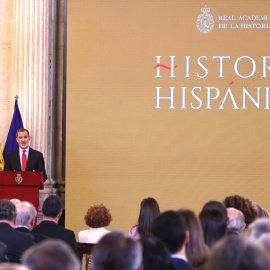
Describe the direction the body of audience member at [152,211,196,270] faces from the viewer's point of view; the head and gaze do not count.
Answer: away from the camera

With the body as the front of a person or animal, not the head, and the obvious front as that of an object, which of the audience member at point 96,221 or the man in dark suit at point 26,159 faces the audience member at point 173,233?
the man in dark suit

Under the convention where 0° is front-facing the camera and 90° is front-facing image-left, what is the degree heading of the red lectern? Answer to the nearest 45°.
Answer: approximately 0°

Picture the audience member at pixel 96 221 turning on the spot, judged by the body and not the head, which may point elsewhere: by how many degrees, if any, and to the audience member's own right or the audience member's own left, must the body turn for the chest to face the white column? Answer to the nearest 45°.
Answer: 0° — they already face it

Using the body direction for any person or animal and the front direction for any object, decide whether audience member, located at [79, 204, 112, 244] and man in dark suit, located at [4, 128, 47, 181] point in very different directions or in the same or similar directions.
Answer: very different directions

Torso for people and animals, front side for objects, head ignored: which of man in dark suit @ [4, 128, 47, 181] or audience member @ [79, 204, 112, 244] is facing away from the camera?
the audience member

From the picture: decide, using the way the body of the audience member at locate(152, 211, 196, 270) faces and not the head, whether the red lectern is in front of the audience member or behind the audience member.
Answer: in front

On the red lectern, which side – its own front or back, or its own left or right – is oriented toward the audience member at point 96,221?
front

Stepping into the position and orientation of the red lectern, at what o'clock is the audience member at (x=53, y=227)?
The audience member is roughly at 12 o'clock from the red lectern.

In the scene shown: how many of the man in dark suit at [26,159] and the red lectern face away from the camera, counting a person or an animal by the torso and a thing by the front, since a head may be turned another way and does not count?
0

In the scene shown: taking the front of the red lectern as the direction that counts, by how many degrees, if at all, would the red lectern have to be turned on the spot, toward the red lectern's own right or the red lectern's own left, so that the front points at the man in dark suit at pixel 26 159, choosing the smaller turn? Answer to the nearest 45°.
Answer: approximately 180°

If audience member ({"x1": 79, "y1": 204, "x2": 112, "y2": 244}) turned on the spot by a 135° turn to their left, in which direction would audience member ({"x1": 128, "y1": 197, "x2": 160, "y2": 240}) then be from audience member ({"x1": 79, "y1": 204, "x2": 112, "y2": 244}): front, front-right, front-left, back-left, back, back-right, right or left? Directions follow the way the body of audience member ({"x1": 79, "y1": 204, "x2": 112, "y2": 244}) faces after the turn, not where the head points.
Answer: left

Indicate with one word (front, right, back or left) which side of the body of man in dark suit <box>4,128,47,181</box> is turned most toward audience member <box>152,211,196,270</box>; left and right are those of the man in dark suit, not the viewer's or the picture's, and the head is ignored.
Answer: front

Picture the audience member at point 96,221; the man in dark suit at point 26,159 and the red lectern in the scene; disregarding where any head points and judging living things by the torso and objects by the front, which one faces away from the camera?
the audience member

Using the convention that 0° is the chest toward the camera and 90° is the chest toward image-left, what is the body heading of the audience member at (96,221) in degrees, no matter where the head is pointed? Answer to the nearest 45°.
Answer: approximately 180°

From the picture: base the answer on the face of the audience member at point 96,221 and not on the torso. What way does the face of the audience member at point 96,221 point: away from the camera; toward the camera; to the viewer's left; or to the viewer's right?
away from the camera
